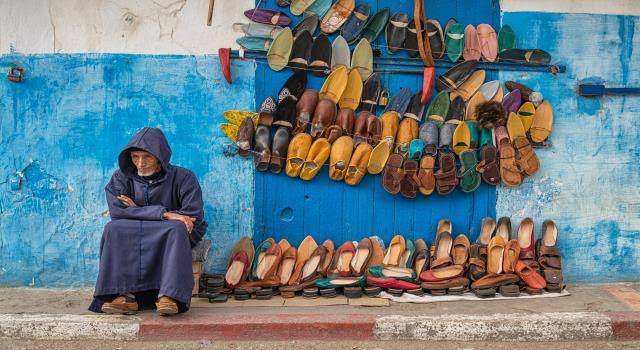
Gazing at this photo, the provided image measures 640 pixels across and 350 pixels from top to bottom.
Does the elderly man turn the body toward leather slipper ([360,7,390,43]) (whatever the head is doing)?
no

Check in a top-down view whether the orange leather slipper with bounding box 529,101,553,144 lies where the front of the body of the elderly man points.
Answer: no

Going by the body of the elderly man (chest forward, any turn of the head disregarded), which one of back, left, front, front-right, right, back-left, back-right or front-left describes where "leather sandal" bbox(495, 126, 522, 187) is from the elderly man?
left

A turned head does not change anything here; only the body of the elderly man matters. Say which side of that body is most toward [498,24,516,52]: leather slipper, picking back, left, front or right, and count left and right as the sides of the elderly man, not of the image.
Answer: left

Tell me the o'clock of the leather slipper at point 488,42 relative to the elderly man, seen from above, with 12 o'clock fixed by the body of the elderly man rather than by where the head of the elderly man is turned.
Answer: The leather slipper is roughly at 9 o'clock from the elderly man.

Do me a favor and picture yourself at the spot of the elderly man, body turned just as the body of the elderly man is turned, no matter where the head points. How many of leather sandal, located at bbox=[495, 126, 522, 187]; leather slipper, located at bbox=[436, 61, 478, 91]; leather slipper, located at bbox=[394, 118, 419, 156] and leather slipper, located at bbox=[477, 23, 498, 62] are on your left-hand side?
4

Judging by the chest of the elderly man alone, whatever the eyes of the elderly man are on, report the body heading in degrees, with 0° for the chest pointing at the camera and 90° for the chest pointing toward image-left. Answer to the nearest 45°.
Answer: approximately 0°

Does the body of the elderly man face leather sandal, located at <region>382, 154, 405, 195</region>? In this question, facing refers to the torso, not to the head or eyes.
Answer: no

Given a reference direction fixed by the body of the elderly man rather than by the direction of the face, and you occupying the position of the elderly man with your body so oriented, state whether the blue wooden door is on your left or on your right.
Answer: on your left

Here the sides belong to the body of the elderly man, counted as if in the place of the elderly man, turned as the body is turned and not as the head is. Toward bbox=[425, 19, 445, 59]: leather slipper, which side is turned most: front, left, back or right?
left

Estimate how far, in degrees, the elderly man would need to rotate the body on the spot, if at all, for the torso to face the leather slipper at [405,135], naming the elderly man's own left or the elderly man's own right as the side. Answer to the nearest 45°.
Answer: approximately 90° to the elderly man's own left
